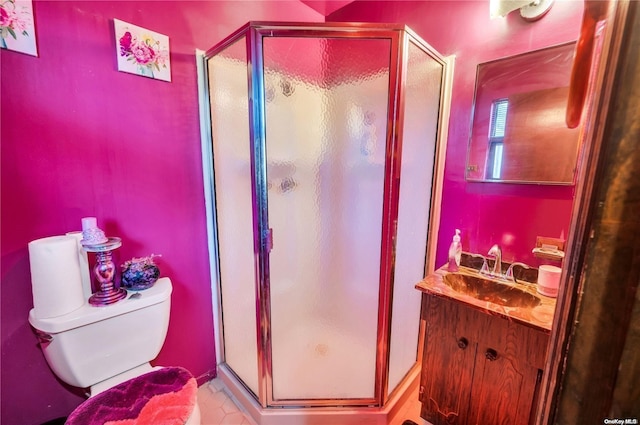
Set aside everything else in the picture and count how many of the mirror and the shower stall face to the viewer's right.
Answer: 0

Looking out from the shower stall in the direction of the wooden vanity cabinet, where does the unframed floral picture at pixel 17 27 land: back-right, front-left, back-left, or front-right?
back-right

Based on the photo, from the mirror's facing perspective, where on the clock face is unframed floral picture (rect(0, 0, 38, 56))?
The unframed floral picture is roughly at 12 o'clock from the mirror.

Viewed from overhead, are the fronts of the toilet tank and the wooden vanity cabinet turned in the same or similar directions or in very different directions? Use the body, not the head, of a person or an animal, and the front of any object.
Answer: very different directions

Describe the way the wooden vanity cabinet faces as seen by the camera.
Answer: facing the viewer and to the left of the viewer

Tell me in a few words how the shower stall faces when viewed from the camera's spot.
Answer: facing the viewer

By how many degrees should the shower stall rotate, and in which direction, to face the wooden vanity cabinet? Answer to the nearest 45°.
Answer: approximately 90° to its left

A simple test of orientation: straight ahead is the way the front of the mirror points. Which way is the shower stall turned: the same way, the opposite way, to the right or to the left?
to the left

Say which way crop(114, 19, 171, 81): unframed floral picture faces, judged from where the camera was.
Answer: facing the viewer and to the right of the viewer

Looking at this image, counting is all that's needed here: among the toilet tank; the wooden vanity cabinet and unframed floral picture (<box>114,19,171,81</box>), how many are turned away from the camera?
0

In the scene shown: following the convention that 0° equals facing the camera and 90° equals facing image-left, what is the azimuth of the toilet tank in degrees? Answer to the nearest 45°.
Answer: approximately 315°

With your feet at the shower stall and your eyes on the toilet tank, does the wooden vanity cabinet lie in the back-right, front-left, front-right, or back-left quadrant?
back-left

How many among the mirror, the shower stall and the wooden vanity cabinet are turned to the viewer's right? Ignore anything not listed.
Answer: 0
